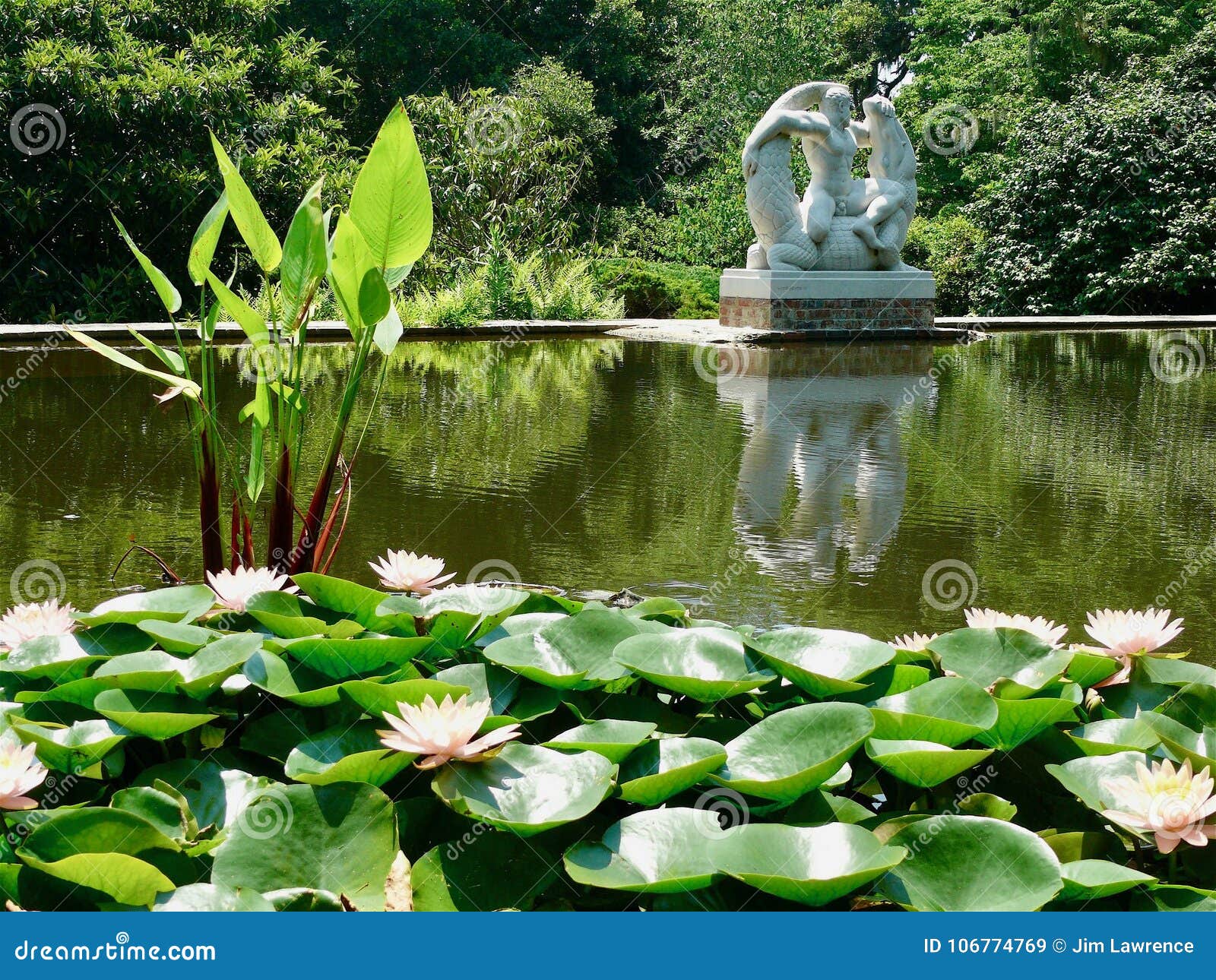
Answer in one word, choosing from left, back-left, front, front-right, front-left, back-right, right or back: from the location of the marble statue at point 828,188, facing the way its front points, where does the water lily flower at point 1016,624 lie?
front-right

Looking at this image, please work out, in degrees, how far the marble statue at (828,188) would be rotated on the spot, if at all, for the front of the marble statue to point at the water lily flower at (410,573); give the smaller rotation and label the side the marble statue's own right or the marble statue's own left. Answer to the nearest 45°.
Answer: approximately 45° to the marble statue's own right

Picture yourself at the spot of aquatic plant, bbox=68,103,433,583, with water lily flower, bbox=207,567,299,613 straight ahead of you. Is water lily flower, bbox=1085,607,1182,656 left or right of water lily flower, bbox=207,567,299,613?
left

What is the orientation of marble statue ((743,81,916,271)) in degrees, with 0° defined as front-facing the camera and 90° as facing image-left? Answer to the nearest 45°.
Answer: approximately 315°

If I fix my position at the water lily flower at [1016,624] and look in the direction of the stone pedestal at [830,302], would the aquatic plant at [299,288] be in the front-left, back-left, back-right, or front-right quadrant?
front-left

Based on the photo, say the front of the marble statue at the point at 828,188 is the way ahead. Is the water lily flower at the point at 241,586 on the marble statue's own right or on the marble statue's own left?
on the marble statue's own right

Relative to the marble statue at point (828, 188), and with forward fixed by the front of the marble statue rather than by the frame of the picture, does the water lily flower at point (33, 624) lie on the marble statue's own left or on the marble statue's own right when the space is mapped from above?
on the marble statue's own right

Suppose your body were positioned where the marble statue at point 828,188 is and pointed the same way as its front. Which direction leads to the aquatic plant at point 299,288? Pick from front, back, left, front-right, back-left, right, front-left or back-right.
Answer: front-right
